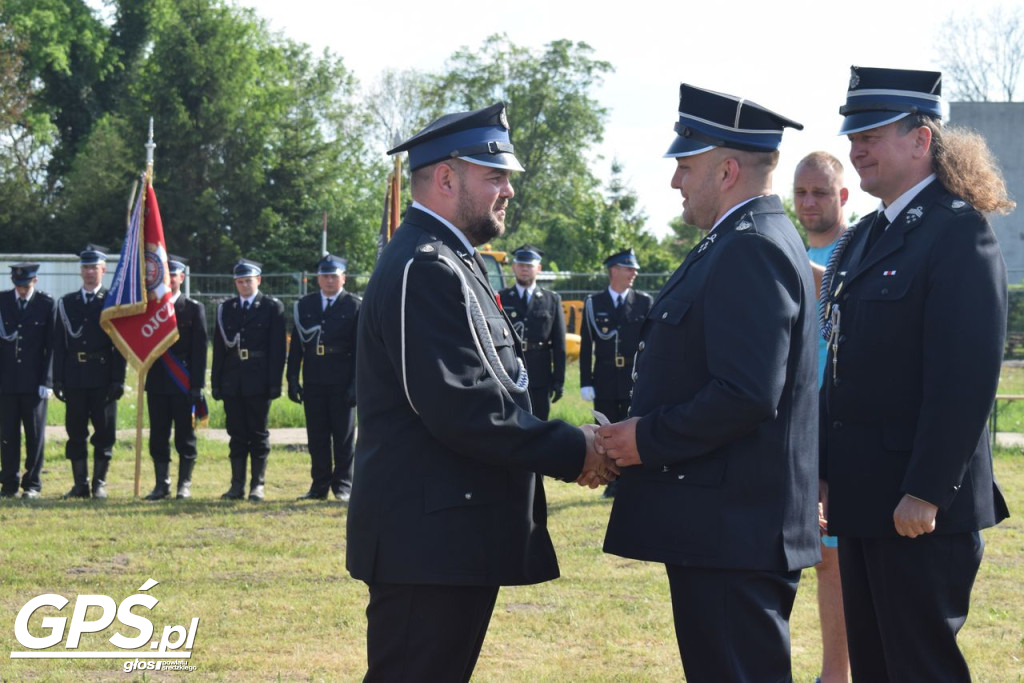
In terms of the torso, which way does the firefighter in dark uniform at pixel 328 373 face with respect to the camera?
toward the camera

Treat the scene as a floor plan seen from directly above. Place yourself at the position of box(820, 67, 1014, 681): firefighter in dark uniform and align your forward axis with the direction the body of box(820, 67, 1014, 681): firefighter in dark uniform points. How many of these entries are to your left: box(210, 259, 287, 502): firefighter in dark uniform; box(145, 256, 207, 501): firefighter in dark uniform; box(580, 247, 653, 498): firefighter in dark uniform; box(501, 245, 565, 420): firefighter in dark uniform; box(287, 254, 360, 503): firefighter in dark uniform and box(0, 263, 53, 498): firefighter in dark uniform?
0

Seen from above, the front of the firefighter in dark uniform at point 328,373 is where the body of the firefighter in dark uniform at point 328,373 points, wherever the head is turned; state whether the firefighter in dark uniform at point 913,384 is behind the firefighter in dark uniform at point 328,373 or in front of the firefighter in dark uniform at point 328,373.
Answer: in front

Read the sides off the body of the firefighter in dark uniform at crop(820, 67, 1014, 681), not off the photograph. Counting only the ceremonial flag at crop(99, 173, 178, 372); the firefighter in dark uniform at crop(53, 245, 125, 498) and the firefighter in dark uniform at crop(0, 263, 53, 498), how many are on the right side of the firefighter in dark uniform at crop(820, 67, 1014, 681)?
3

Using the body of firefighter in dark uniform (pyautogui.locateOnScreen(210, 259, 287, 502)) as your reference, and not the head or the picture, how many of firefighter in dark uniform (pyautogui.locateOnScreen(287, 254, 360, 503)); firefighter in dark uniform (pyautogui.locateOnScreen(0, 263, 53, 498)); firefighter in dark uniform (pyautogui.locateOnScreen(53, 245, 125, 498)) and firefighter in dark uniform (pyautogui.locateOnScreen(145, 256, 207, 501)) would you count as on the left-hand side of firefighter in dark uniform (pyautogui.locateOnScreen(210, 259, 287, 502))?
1

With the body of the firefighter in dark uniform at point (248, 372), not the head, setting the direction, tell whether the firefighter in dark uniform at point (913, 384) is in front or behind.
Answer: in front

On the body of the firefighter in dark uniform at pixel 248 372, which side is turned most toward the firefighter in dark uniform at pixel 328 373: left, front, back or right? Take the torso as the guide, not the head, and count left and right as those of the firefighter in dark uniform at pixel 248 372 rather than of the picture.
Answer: left

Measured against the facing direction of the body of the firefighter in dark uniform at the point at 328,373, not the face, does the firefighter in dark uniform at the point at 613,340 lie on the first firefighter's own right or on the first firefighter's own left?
on the first firefighter's own left

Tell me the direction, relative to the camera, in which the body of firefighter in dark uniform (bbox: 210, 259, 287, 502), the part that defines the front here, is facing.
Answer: toward the camera

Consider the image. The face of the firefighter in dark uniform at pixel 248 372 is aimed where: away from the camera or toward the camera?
toward the camera

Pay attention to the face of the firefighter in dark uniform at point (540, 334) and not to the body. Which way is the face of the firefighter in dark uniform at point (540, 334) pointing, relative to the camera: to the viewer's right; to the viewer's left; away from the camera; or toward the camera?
toward the camera

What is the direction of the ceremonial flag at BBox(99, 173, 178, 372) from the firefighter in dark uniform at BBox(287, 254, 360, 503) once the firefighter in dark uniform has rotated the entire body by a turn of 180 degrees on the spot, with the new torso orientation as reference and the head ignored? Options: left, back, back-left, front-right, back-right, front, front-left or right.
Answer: left

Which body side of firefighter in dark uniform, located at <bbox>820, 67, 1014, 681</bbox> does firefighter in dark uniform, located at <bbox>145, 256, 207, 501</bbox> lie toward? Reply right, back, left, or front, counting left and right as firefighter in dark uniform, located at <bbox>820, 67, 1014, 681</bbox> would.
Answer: right

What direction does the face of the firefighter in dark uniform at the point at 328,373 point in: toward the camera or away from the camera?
toward the camera

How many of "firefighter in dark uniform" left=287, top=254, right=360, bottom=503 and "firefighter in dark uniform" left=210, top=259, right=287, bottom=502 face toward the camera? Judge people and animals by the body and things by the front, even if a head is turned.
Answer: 2

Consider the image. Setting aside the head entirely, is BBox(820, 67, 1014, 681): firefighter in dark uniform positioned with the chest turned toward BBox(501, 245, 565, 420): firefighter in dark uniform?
no

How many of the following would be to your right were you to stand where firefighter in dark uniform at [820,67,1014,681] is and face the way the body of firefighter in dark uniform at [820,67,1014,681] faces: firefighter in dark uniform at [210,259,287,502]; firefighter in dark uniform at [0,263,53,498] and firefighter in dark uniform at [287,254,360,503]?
3

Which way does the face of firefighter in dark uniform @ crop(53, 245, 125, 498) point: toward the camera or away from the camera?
toward the camera

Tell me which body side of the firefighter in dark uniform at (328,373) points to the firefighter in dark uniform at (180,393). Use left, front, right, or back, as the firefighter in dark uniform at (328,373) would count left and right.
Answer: right

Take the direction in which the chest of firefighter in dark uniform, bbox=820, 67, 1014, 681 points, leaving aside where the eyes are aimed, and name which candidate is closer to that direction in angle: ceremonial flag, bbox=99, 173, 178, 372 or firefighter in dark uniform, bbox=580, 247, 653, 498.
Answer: the ceremonial flag

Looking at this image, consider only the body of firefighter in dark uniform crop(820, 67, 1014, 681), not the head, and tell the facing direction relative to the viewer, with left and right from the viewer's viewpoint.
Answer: facing the viewer and to the left of the viewer

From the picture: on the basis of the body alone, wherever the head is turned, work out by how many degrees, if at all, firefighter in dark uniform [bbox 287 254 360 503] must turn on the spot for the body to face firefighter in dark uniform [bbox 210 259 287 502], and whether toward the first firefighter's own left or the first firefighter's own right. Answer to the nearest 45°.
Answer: approximately 90° to the first firefighter's own right
